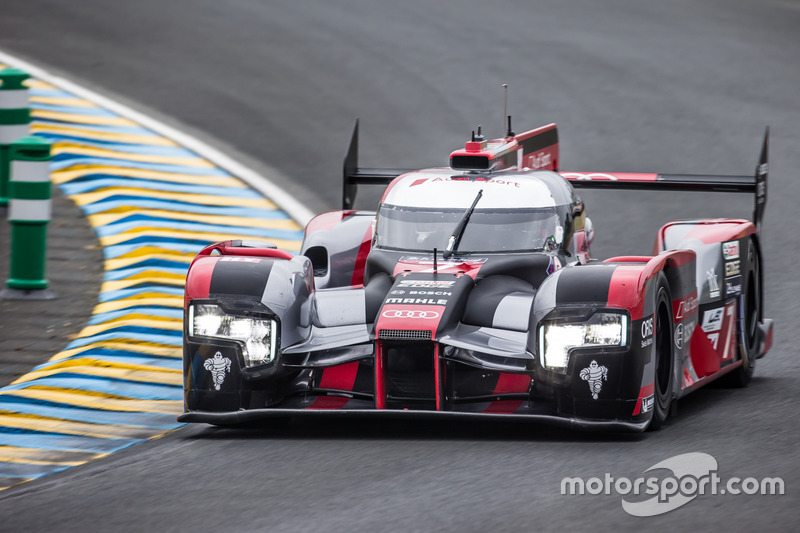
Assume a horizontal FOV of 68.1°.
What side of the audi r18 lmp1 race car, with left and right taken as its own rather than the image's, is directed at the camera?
front

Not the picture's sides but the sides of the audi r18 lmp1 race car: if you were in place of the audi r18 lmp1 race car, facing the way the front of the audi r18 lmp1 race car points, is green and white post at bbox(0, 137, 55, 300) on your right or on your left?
on your right
